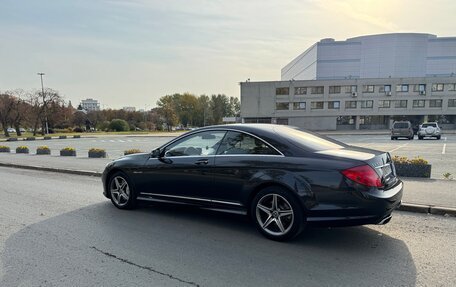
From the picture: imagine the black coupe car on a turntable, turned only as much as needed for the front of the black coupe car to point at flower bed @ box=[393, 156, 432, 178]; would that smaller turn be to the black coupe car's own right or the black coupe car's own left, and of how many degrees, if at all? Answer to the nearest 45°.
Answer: approximately 90° to the black coupe car's own right

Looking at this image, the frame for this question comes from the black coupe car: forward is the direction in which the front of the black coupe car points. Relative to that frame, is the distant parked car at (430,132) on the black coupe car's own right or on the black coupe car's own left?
on the black coupe car's own right

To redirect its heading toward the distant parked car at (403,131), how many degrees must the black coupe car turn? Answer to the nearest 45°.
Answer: approximately 90° to its right

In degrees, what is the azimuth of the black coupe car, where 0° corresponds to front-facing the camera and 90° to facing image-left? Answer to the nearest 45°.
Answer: approximately 135°

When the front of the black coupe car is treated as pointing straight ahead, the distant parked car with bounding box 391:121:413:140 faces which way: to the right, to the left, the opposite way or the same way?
to the right

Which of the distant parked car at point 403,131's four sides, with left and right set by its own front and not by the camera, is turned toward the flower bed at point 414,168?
back

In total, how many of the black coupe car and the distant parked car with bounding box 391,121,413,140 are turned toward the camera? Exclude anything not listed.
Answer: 0
